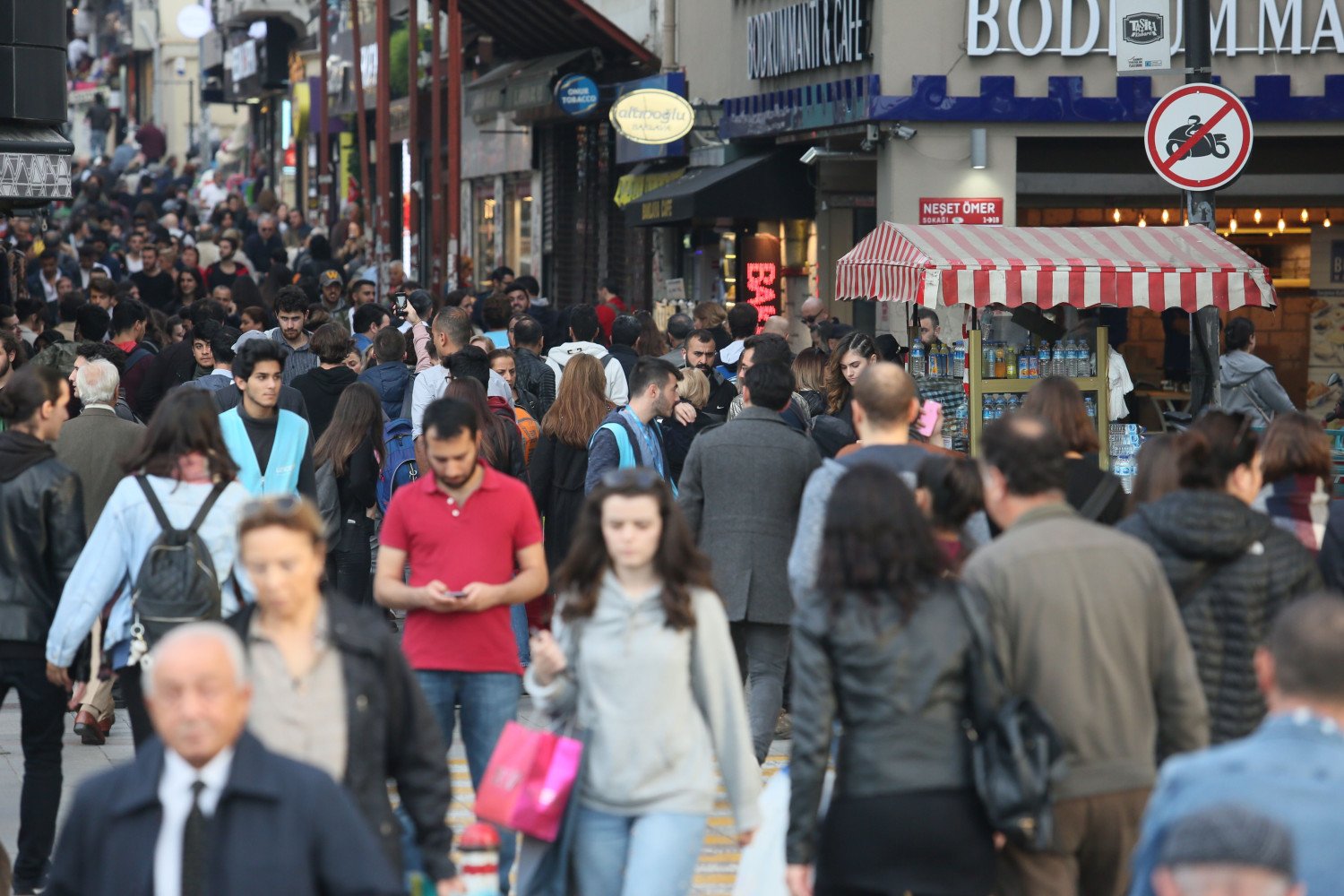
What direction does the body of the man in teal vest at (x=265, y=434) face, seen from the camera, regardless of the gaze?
toward the camera

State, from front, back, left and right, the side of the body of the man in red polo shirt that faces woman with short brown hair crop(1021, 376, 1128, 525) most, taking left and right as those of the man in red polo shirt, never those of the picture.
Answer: left

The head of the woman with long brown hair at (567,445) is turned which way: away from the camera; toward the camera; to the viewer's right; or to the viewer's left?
away from the camera

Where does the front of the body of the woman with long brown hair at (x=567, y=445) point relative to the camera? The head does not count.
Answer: away from the camera

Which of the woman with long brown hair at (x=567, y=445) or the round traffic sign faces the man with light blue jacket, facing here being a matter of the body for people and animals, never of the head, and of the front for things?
the round traffic sign

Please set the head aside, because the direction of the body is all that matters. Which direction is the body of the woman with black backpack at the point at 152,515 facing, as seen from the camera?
away from the camera

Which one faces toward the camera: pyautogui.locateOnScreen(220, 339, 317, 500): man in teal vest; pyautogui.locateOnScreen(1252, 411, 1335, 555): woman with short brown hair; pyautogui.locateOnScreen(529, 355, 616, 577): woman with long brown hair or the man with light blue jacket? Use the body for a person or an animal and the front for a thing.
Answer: the man in teal vest

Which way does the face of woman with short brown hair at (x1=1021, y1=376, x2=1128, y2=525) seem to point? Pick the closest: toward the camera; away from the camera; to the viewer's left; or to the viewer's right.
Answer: away from the camera

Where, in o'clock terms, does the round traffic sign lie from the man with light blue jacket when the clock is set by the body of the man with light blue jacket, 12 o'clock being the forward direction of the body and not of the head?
The round traffic sign is roughly at 12 o'clock from the man with light blue jacket.

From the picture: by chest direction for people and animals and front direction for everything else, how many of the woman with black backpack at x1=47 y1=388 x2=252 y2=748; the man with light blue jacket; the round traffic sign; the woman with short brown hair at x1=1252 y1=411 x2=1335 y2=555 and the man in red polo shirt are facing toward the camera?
2

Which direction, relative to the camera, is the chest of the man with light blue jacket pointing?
away from the camera

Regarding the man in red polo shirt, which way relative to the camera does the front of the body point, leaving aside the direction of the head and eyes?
toward the camera

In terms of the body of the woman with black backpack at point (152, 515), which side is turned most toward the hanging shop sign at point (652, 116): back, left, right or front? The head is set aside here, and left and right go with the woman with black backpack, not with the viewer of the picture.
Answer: front

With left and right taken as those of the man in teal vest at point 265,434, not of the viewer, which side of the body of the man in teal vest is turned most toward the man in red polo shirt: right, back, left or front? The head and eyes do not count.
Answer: front
